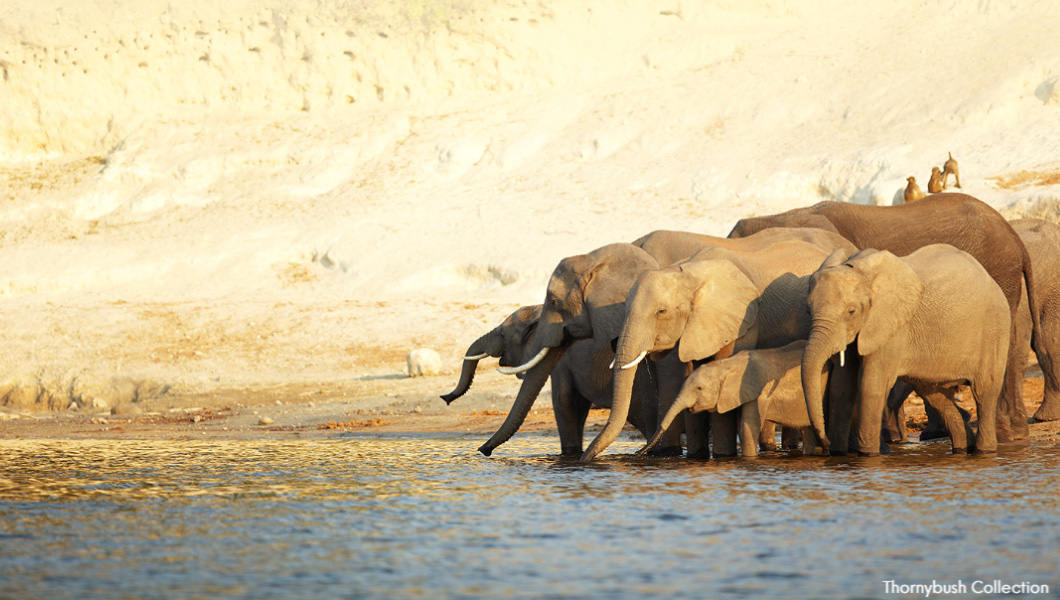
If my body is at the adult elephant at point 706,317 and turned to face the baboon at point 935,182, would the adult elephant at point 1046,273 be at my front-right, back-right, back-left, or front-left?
front-right

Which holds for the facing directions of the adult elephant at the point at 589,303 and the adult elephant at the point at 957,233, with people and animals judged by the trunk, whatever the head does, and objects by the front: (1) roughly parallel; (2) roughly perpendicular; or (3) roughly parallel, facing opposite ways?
roughly parallel

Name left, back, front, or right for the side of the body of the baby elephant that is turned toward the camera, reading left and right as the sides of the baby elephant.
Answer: left

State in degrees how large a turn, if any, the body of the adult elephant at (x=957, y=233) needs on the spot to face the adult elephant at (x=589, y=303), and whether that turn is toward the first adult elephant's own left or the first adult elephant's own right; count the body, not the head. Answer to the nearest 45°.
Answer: approximately 45° to the first adult elephant's own left

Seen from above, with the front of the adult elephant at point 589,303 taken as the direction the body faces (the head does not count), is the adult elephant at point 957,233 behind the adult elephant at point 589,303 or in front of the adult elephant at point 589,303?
behind

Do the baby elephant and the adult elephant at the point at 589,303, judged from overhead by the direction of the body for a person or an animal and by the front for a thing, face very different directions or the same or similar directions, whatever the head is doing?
same or similar directions

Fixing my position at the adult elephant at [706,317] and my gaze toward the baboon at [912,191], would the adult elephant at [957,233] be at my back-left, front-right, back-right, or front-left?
front-right

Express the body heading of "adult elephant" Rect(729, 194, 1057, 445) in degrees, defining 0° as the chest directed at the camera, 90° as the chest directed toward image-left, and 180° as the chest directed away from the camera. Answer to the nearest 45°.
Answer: approximately 90°

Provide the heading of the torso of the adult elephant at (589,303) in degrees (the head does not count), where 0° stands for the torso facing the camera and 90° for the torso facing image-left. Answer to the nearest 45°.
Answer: approximately 90°

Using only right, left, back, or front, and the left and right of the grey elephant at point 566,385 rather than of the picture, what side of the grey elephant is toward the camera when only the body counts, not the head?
left
